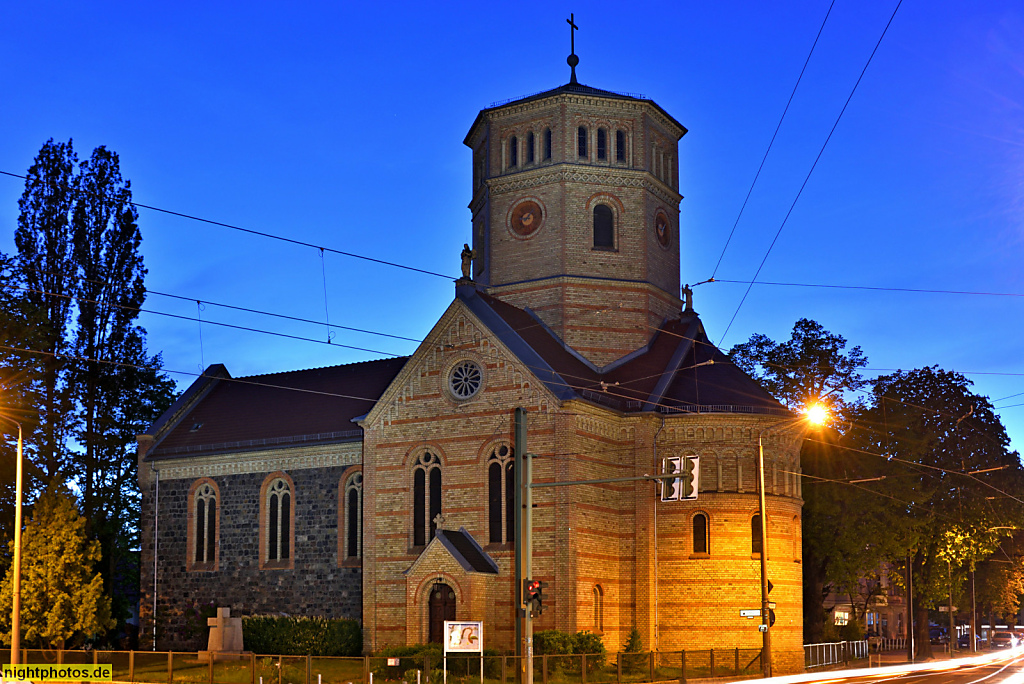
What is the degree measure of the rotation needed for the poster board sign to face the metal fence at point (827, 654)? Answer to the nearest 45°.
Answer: approximately 135° to its left

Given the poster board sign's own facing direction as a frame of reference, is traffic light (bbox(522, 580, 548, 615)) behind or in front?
in front

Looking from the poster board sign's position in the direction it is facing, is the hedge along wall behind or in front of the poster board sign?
behind

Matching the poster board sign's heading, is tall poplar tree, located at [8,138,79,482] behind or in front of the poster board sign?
behind

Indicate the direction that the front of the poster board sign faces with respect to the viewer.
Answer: facing the viewer
